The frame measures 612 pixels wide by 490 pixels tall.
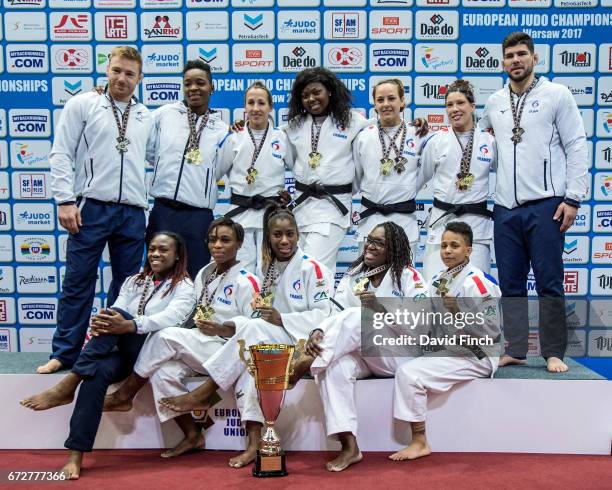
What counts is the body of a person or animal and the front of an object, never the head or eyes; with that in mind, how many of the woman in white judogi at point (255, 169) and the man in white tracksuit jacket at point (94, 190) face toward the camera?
2

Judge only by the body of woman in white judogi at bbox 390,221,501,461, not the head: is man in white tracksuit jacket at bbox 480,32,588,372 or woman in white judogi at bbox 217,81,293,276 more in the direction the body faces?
the woman in white judogi

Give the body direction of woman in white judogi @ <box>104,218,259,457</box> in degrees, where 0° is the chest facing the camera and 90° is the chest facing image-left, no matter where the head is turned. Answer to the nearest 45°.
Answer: approximately 45°

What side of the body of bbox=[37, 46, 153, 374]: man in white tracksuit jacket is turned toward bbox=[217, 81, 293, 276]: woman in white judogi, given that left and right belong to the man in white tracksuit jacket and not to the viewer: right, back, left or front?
left

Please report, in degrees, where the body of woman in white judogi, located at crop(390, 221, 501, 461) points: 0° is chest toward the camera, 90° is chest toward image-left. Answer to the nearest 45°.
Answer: approximately 45°

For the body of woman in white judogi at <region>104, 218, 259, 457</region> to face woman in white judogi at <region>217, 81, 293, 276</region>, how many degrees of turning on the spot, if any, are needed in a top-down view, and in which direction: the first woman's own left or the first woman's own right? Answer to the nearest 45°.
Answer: approximately 180°

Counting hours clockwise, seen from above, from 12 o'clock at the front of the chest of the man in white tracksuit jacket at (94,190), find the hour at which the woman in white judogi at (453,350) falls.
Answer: The woman in white judogi is roughly at 10 o'clock from the man in white tracksuit jacket.

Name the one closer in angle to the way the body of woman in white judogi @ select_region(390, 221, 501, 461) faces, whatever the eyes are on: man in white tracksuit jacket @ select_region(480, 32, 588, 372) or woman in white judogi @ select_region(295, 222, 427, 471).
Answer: the woman in white judogi

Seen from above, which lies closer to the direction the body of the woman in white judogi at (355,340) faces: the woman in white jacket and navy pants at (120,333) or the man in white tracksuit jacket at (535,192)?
the woman in white jacket and navy pants

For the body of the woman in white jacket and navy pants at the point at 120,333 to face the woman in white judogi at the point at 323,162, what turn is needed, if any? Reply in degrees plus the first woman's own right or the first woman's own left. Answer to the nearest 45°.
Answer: approximately 180°
